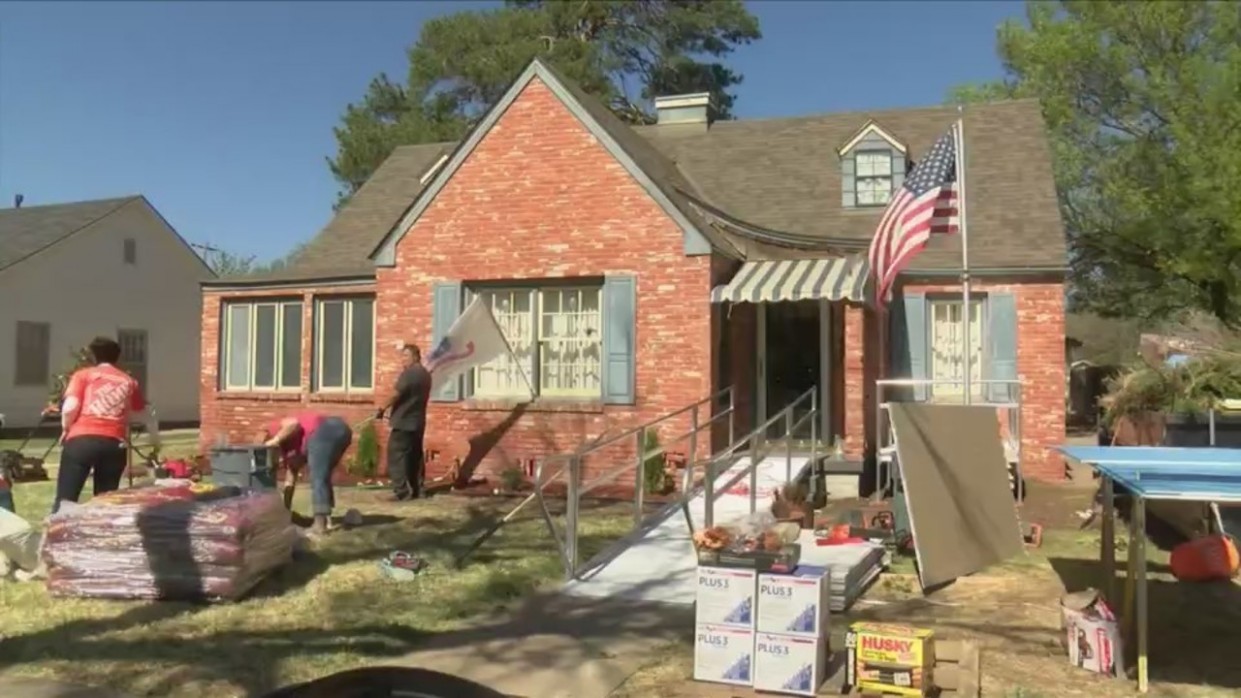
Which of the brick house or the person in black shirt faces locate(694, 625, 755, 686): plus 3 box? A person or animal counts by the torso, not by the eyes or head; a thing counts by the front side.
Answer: the brick house

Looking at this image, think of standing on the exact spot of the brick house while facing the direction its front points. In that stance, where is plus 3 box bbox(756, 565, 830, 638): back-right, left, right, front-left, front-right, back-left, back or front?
front

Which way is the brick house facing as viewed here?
toward the camera

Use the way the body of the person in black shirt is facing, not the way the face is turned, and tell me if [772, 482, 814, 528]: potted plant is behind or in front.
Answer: behind

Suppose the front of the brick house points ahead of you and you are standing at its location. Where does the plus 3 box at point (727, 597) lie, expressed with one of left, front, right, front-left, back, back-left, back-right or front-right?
front

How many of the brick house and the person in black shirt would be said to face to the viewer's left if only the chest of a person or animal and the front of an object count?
1

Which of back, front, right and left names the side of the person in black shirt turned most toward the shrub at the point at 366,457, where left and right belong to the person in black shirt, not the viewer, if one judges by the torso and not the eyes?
front

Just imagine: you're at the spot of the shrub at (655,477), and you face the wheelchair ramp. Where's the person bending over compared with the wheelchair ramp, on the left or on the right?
right

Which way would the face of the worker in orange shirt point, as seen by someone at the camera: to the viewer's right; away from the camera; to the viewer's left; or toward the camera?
away from the camera

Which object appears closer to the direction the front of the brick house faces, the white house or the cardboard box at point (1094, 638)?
the cardboard box

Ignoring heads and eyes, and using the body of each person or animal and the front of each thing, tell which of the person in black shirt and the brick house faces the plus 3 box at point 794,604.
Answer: the brick house

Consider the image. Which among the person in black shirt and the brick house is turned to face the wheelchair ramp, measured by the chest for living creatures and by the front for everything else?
the brick house

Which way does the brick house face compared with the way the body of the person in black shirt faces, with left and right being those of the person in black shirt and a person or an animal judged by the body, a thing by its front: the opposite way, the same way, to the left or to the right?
to the left
